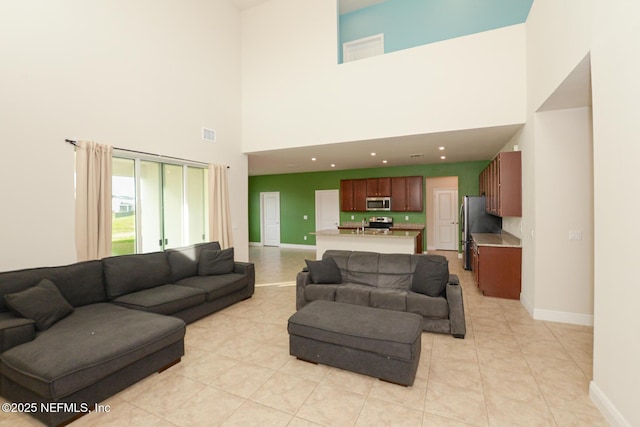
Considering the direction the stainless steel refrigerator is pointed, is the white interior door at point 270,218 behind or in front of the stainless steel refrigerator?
in front

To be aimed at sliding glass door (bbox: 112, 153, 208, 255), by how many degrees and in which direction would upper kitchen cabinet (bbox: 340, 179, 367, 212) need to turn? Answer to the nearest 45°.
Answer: approximately 45° to its right

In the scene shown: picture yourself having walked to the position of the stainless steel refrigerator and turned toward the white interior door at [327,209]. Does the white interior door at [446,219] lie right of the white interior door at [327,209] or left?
right

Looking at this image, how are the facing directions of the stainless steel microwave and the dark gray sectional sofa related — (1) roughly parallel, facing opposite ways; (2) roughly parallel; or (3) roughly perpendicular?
roughly perpendicular

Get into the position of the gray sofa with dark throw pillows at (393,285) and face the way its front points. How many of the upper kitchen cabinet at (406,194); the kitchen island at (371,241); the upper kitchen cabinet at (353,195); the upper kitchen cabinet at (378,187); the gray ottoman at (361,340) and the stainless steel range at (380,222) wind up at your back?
5

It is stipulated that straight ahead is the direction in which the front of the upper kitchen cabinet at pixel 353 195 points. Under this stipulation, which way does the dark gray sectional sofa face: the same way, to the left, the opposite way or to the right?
to the left

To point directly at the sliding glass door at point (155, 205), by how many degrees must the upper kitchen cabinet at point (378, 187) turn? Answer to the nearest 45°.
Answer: approximately 45° to its right

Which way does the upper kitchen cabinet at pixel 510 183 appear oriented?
to the viewer's left

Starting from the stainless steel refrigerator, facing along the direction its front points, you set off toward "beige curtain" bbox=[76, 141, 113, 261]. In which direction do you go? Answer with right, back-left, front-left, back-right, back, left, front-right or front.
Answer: front-left

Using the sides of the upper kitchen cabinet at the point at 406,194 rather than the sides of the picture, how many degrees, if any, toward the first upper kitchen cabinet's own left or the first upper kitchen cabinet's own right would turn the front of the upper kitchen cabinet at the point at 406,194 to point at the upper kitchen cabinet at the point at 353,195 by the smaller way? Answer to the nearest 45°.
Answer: approximately 90° to the first upper kitchen cabinet's own right

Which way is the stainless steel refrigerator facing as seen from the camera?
to the viewer's left

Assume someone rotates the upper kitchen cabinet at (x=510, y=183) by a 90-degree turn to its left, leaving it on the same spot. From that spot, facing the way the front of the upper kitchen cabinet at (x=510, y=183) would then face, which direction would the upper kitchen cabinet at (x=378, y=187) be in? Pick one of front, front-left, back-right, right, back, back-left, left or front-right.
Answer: back-right

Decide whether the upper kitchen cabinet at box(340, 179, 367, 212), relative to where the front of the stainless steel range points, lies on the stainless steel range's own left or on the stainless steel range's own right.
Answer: on the stainless steel range's own right
